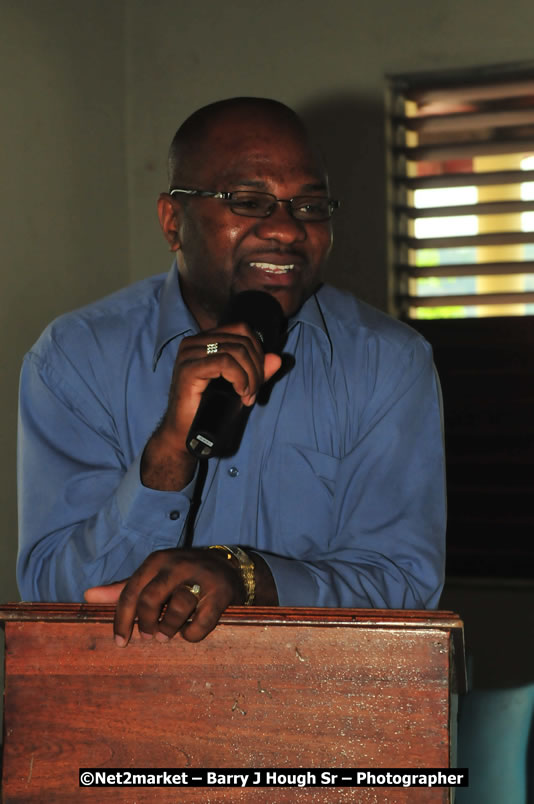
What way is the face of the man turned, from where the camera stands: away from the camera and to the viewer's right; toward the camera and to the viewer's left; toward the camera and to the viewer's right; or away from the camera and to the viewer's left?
toward the camera and to the viewer's right

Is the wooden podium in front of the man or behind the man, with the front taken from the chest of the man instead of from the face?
in front

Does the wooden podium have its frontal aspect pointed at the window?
no

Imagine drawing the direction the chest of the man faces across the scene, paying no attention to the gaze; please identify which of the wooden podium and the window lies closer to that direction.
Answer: the wooden podium

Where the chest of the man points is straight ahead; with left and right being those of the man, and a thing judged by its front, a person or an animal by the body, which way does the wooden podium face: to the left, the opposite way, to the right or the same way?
the same way

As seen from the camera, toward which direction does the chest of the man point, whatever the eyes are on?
toward the camera

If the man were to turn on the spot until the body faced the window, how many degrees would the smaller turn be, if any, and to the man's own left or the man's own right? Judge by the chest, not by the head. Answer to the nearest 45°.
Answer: approximately 180°

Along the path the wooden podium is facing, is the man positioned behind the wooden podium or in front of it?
behind

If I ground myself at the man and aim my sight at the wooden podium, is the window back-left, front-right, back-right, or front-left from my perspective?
back-left
